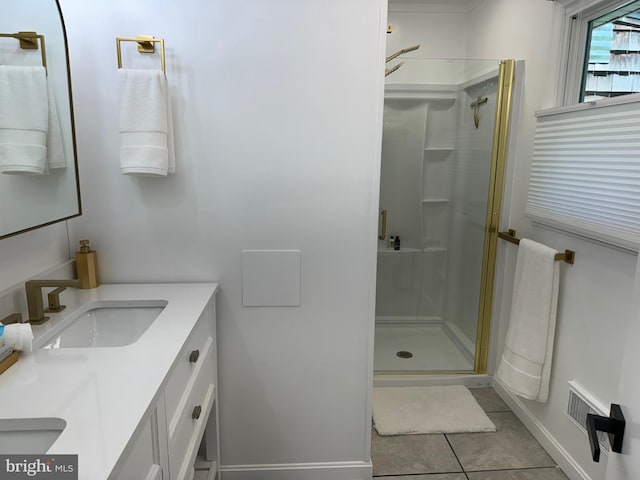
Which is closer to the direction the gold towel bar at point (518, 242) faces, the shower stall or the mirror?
the mirror

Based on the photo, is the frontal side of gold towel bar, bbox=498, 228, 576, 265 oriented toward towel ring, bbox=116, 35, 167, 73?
yes

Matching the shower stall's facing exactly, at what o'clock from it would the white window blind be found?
The white window blind is roughly at 11 o'clock from the shower stall.

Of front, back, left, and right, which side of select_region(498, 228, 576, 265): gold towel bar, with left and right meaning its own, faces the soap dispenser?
front

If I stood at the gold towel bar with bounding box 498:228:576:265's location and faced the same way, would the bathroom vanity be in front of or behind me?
in front

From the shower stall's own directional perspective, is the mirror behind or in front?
in front

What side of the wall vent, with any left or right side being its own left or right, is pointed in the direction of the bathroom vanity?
front

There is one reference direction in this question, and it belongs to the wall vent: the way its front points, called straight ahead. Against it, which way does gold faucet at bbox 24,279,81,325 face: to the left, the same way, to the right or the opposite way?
the opposite way
